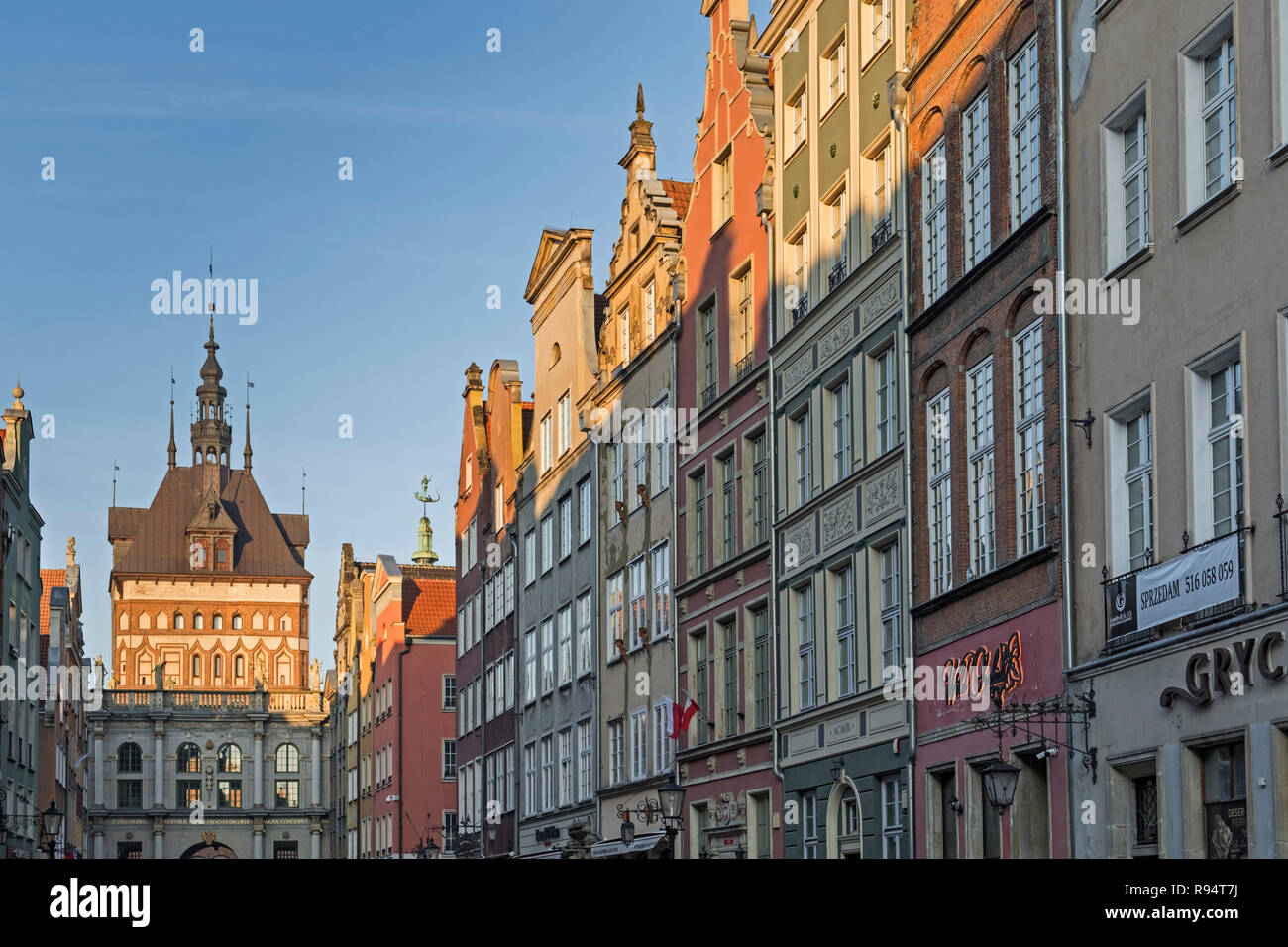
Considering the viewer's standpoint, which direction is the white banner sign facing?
facing the viewer and to the left of the viewer

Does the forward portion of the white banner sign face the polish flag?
no

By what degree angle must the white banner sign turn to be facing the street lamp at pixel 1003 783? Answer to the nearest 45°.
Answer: approximately 90° to its right
